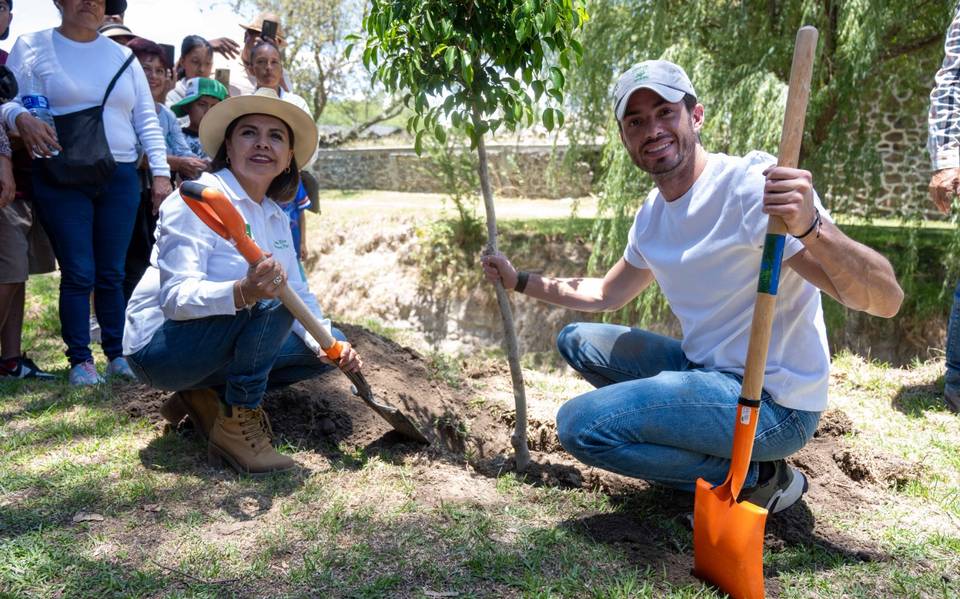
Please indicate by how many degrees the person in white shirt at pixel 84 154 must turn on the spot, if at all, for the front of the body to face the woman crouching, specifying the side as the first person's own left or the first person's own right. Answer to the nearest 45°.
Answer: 0° — they already face them

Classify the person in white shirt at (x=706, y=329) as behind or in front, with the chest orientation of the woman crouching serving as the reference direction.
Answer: in front

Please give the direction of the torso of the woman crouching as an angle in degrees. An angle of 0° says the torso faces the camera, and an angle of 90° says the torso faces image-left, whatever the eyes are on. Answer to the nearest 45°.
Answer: approximately 315°

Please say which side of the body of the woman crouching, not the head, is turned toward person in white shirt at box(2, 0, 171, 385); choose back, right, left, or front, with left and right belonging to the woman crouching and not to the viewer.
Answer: back

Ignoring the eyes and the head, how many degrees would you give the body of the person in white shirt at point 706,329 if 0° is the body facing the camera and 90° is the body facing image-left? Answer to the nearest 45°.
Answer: approximately 45°

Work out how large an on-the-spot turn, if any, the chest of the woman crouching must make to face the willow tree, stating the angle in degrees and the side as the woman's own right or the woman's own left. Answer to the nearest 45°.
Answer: approximately 90° to the woman's own left

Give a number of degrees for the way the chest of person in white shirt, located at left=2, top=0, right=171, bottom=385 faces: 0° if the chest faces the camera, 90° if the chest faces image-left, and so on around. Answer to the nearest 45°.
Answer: approximately 0°

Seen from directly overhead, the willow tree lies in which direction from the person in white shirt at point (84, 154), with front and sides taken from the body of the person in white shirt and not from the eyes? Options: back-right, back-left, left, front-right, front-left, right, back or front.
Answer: left

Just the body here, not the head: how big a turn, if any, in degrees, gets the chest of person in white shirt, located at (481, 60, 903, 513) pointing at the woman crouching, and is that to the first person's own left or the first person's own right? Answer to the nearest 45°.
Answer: approximately 45° to the first person's own right

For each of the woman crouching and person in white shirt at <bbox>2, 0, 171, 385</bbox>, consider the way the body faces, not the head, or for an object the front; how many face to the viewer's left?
0
